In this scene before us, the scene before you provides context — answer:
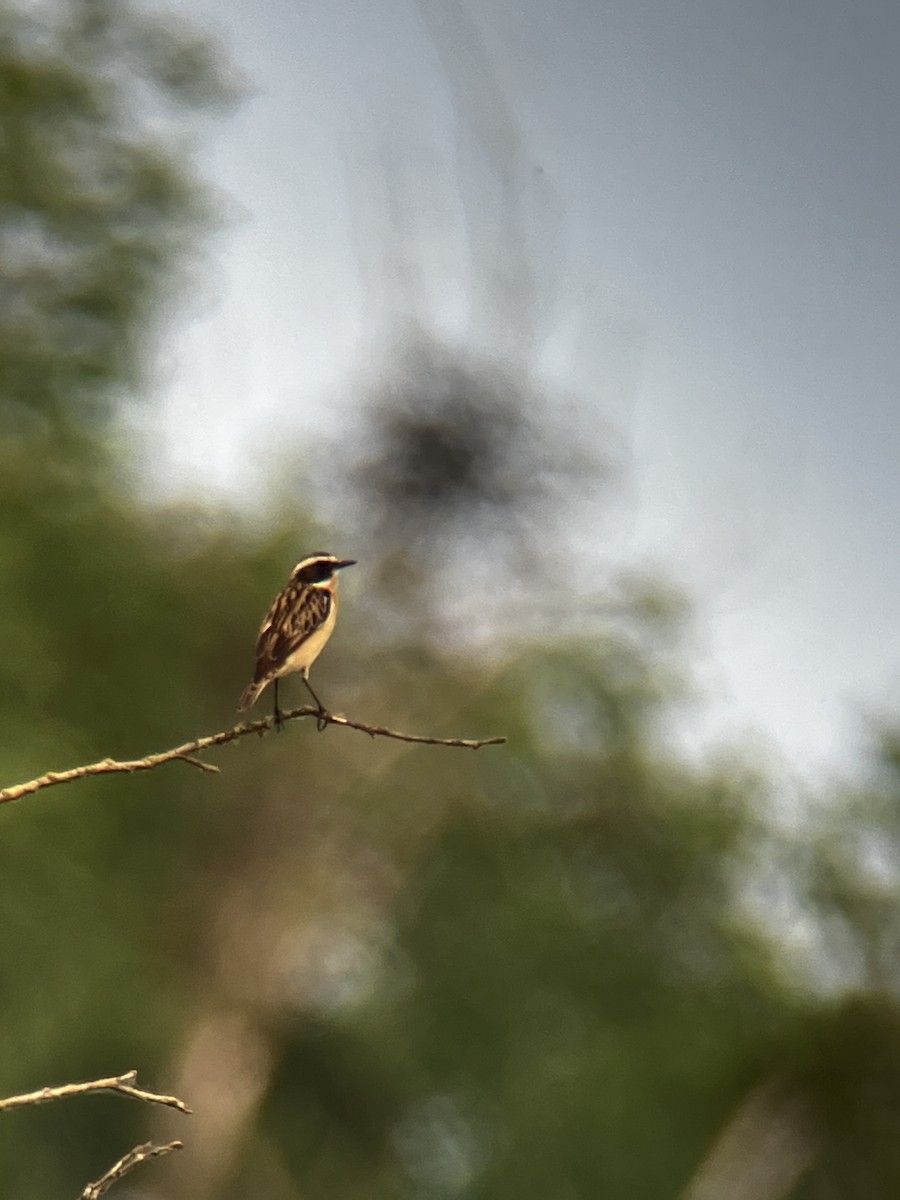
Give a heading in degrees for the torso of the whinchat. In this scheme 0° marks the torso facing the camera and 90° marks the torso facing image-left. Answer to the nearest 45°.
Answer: approximately 270°
